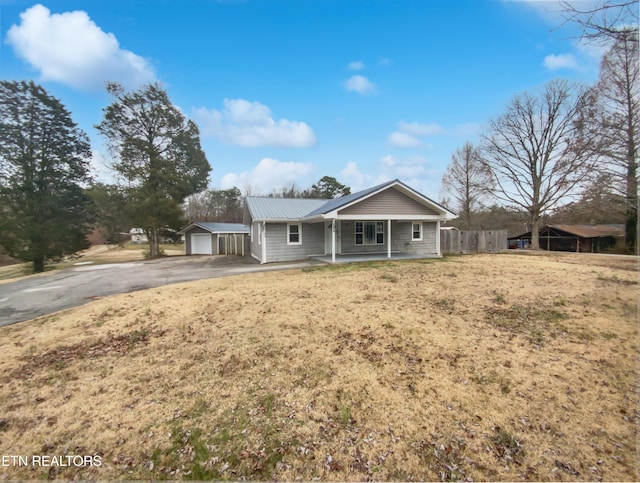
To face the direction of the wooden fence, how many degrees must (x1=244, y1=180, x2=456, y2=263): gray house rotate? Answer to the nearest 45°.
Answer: approximately 135° to its left

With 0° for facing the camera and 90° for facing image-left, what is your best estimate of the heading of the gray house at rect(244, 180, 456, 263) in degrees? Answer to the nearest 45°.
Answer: approximately 0°

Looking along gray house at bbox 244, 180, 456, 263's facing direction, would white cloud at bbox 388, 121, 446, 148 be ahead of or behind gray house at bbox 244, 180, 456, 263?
behind

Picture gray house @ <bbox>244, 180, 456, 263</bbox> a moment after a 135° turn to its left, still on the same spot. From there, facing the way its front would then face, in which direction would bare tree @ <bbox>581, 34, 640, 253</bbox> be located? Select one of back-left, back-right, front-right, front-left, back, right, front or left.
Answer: front-right

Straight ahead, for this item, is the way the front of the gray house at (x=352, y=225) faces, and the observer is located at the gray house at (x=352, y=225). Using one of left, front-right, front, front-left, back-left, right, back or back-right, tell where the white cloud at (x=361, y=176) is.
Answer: back

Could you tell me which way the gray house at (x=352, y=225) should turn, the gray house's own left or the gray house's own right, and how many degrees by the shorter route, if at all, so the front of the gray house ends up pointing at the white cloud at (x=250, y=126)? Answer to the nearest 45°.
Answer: approximately 135° to the gray house's own right

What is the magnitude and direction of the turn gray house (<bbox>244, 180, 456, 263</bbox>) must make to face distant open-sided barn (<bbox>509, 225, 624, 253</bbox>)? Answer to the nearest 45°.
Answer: approximately 135° to its left
